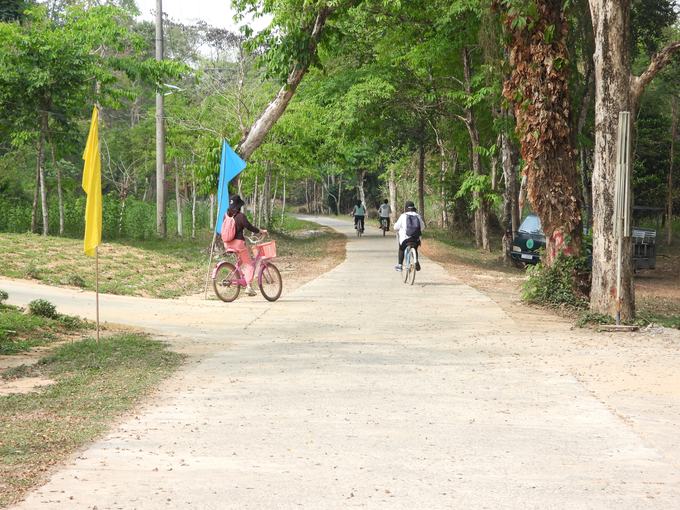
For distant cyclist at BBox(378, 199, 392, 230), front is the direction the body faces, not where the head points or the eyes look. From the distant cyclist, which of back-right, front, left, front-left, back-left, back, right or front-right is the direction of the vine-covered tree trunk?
back

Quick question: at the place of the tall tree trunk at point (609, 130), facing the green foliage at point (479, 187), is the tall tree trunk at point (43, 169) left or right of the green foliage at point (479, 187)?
left

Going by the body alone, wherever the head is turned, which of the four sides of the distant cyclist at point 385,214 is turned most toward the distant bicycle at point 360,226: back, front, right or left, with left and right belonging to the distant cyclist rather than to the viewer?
left

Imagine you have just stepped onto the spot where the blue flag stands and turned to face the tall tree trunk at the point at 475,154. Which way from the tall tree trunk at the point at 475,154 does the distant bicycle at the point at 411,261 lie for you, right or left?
right

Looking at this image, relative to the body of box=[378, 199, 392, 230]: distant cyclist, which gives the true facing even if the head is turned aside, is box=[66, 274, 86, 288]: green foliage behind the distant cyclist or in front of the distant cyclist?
behind

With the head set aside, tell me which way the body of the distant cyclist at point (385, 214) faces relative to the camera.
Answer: away from the camera

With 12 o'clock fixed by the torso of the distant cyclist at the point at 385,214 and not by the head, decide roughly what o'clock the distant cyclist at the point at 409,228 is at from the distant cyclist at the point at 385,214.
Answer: the distant cyclist at the point at 409,228 is roughly at 6 o'clock from the distant cyclist at the point at 385,214.

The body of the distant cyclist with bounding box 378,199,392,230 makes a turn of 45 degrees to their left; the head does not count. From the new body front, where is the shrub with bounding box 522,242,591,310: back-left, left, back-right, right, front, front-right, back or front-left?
back-left

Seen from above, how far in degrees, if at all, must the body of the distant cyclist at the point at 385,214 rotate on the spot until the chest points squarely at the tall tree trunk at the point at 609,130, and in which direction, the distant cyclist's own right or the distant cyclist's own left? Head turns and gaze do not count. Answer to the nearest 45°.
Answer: approximately 180°
